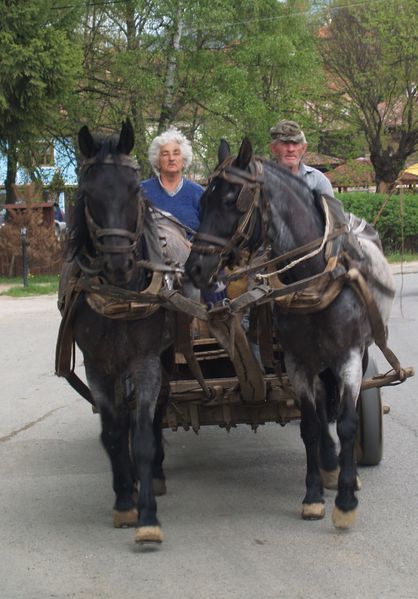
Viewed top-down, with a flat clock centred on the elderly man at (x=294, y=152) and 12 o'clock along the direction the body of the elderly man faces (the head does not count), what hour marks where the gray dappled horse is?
The gray dappled horse is roughly at 12 o'clock from the elderly man.

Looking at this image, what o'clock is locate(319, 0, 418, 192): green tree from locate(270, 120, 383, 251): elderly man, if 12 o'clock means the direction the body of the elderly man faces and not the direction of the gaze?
The green tree is roughly at 6 o'clock from the elderly man.

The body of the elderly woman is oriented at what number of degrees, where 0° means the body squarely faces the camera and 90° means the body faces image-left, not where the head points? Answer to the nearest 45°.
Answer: approximately 0°

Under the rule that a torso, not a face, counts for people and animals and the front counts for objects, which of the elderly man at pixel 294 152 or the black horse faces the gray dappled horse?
the elderly man

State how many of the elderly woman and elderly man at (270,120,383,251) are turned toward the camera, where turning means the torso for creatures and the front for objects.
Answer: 2

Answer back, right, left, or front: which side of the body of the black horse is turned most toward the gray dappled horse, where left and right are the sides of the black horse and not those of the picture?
left

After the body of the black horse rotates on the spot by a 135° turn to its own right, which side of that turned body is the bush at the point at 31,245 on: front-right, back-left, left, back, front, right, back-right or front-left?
front-right

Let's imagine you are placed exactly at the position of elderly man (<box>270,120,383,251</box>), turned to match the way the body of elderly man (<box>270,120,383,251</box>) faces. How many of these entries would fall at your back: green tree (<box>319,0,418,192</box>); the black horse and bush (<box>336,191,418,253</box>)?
2

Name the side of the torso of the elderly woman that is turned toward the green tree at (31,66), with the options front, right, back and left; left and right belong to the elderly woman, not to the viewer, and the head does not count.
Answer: back
